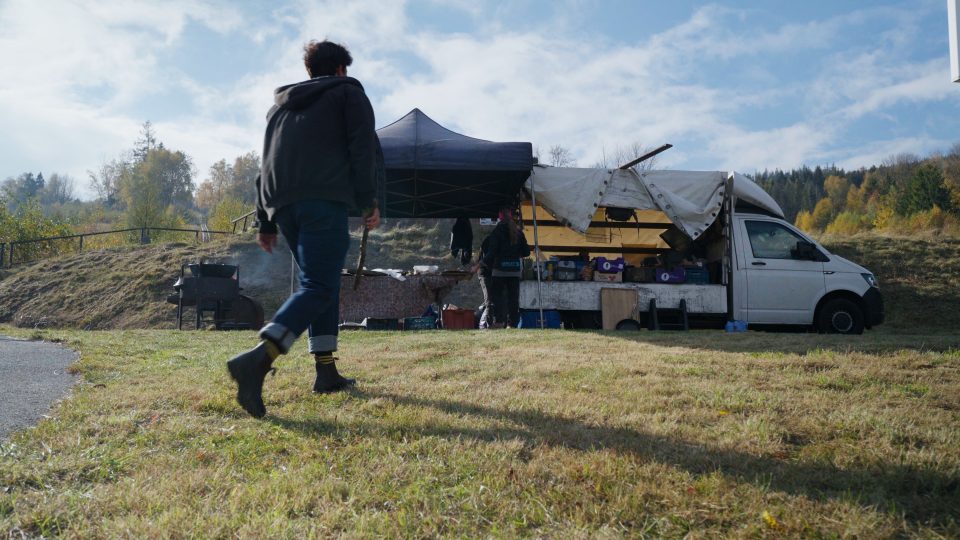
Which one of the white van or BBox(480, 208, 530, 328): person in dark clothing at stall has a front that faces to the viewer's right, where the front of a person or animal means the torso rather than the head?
the white van

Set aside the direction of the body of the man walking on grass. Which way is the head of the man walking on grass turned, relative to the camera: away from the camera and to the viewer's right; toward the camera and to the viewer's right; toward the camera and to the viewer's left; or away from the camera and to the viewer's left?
away from the camera and to the viewer's right

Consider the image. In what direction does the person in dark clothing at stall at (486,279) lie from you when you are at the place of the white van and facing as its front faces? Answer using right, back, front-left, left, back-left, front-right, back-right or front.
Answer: back

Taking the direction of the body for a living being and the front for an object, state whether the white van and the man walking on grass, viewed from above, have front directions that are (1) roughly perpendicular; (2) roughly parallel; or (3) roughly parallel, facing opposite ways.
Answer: roughly perpendicular

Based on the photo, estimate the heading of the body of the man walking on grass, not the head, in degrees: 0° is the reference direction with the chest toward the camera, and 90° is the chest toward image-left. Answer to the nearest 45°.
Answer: approximately 225°

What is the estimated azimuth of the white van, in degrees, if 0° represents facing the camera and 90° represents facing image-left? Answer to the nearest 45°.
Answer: approximately 270°

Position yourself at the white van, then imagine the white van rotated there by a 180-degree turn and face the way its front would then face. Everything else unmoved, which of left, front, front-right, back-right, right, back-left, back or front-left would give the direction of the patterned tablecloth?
front
